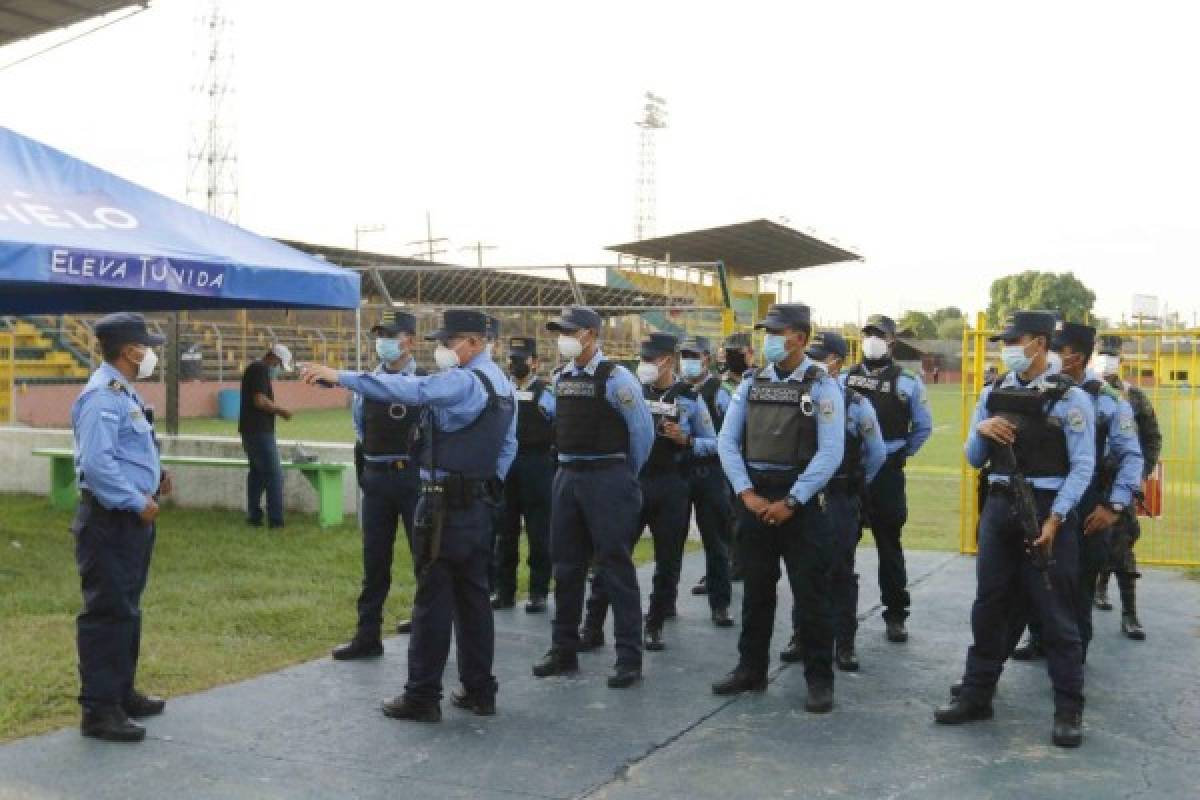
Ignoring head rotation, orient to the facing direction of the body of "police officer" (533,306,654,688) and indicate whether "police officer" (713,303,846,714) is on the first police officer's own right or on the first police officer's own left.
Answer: on the first police officer's own left

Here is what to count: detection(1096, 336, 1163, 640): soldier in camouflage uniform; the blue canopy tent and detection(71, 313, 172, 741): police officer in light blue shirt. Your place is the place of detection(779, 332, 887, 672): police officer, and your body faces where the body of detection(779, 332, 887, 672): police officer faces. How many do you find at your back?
1

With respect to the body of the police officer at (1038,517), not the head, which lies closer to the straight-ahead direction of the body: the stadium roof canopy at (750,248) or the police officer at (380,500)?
the police officer

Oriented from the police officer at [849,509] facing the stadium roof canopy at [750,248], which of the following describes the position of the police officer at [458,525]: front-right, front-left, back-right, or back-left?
back-left

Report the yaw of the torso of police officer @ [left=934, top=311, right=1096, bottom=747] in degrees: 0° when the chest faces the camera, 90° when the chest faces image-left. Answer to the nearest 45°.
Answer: approximately 45°

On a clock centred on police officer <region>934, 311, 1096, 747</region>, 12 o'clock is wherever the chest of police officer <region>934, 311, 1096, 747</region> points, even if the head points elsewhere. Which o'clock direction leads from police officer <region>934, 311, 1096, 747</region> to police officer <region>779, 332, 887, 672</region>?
police officer <region>779, 332, 887, 672</region> is roughly at 3 o'clock from police officer <region>934, 311, 1096, 747</region>.

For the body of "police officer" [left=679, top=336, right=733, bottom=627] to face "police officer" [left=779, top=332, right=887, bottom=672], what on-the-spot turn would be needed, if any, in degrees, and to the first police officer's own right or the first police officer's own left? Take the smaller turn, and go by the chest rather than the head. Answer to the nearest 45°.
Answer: approximately 90° to the first police officer's own left

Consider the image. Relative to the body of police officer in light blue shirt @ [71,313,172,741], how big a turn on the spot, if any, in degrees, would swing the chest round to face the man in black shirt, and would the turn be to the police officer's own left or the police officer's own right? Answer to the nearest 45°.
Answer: approximately 90° to the police officer's own left

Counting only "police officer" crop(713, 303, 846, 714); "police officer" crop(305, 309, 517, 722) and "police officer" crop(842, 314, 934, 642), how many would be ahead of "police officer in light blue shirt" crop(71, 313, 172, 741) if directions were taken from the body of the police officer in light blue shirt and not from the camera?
3

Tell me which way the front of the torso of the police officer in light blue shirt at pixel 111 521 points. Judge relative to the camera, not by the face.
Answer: to the viewer's right

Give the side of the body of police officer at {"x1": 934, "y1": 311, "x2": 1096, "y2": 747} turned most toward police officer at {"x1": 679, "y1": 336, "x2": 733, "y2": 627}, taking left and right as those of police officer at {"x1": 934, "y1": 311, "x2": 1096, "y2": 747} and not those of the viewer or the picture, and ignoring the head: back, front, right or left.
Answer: right

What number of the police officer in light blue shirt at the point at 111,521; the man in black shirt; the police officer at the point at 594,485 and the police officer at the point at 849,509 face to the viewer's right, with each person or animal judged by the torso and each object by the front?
2

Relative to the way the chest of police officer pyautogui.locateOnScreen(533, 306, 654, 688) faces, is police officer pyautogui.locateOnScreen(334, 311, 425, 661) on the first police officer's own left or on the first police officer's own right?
on the first police officer's own right

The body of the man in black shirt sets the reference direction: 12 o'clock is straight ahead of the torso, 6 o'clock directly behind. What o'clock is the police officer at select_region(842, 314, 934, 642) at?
The police officer is roughly at 2 o'clock from the man in black shirt.

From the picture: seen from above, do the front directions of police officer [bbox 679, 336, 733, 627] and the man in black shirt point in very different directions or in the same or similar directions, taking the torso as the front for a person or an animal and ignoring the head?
very different directions

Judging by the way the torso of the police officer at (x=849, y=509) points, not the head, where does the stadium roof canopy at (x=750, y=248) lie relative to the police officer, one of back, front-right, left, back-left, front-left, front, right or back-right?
back-right

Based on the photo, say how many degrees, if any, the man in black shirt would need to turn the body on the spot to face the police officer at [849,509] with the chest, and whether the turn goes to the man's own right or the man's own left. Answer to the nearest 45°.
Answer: approximately 45° to the man's own right
